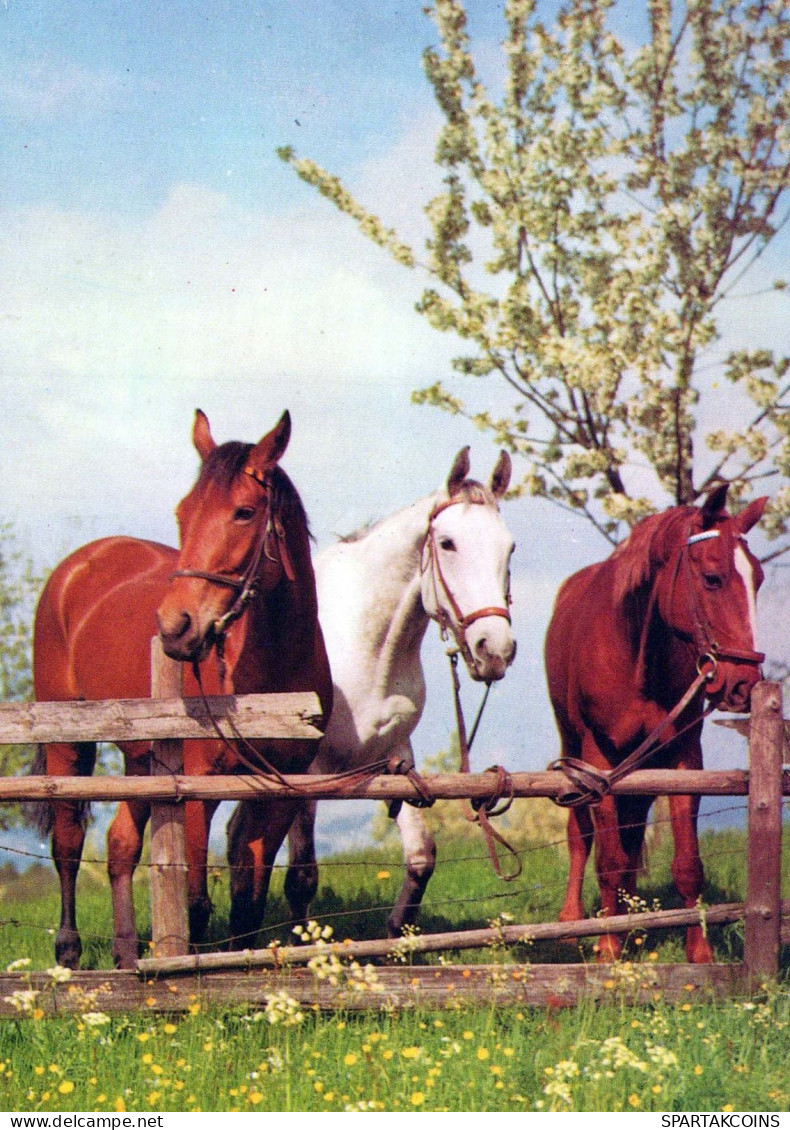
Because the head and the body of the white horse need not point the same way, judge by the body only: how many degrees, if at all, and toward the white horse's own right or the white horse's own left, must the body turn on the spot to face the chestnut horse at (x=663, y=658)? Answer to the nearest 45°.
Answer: approximately 45° to the white horse's own left

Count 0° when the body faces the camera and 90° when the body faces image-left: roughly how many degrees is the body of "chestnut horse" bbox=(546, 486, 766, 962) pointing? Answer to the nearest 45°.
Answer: approximately 315°

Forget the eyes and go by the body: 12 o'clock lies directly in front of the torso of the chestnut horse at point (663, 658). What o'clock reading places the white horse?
The white horse is roughly at 4 o'clock from the chestnut horse.

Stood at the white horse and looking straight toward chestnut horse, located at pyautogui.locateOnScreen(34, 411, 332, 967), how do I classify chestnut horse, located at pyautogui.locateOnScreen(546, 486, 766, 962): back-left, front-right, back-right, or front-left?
back-left

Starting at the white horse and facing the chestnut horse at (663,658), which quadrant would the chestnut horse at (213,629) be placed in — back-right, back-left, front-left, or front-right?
back-right

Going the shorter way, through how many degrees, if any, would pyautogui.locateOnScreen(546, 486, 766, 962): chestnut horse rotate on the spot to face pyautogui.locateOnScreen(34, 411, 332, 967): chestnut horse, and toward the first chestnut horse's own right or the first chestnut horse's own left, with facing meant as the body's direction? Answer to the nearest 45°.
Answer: approximately 90° to the first chestnut horse's own right

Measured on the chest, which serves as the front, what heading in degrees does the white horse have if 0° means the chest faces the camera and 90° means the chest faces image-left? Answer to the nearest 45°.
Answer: approximately 315°

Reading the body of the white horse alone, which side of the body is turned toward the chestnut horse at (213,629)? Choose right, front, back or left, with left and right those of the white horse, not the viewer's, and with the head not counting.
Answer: right
